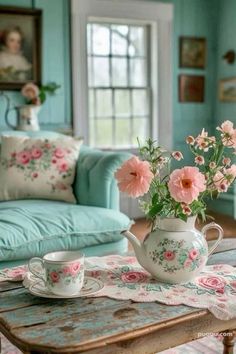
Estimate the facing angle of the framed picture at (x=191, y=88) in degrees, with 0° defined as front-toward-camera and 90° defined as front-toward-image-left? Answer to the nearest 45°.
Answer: approximately 0°

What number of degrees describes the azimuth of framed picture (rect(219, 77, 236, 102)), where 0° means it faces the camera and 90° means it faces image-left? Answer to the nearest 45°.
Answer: approximately 45°

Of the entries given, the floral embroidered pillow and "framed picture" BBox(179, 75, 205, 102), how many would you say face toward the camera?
2

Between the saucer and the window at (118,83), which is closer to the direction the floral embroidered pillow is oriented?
the saucer

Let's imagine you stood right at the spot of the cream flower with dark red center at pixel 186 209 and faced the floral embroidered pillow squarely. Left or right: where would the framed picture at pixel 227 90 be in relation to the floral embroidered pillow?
right

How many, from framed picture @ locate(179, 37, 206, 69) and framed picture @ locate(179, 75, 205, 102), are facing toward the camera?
2

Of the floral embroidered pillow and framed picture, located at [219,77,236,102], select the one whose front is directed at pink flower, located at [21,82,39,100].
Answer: the framed picture
